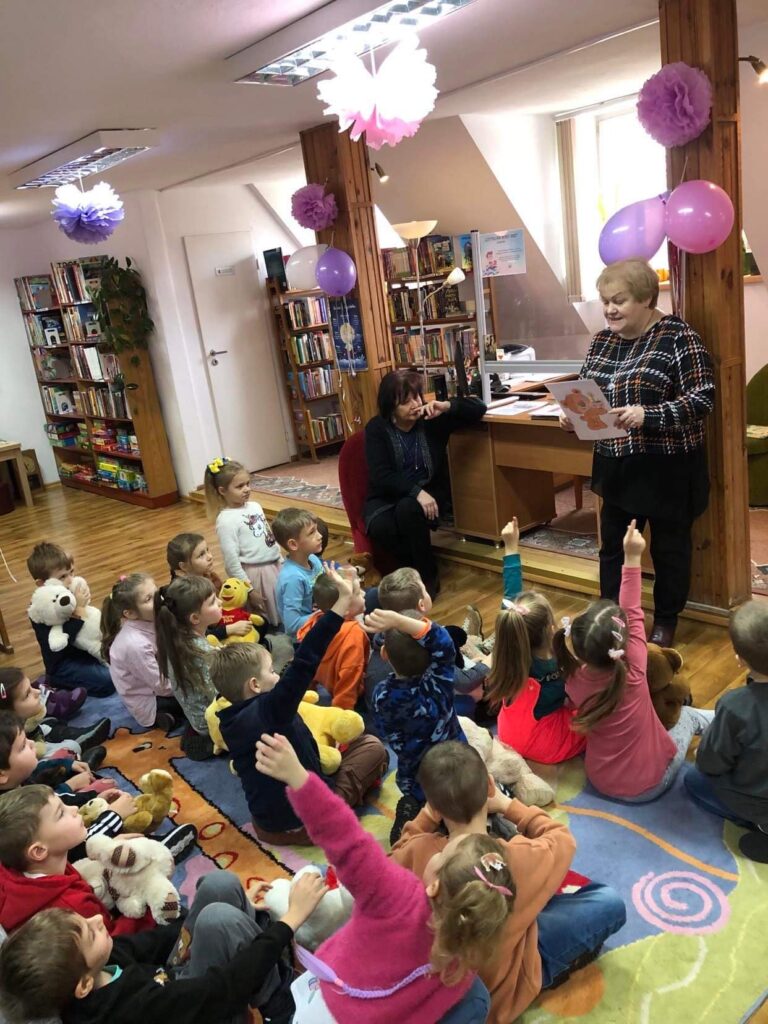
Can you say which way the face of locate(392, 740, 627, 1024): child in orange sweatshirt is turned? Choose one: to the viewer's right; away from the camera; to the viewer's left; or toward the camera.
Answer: away from the camera

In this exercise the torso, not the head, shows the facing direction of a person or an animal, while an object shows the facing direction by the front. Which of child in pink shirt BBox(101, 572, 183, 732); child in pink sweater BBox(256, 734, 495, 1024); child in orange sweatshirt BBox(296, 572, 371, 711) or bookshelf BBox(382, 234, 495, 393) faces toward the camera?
the bookshelf

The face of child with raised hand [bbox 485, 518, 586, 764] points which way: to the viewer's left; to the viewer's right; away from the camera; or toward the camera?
away from the camera

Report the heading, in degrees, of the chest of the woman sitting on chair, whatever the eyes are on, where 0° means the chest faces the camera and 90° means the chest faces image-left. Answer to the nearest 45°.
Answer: approximately 315°

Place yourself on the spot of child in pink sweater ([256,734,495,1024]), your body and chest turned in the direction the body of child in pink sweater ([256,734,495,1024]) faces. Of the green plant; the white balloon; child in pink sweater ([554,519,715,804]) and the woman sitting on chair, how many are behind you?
0

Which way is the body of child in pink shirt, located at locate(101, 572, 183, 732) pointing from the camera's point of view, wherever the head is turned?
to the viewer's right

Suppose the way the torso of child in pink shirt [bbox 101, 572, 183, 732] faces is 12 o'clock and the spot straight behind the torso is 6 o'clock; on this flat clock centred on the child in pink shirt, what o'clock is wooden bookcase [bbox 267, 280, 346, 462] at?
The wooden bookcase is roughly at 10 o'clock from the child in pink shirt.

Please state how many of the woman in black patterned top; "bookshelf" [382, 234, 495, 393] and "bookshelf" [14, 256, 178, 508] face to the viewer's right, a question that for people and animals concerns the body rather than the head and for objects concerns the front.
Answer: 0

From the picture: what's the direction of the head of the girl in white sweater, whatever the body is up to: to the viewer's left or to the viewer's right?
to the viewer's right

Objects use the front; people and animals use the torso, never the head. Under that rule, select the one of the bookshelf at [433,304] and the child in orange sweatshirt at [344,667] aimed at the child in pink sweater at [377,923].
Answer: the bookshelf

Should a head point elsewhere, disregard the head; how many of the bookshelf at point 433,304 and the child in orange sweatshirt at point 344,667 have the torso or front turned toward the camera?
1

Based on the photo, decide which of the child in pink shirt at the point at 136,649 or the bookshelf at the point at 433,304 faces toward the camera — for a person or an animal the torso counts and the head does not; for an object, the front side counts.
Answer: the bookshelf

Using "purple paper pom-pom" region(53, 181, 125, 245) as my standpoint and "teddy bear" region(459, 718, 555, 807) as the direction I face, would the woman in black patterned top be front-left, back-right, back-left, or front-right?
front-left

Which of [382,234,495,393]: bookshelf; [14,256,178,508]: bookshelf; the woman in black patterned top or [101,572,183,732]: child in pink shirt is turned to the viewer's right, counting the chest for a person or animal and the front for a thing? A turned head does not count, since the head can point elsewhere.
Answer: the child in pink shirt

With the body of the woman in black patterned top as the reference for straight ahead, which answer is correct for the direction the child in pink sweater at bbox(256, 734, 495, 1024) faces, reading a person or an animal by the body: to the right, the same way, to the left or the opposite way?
the opposite way

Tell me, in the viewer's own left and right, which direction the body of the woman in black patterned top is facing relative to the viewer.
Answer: facing the viewer and to the left of the viewer
